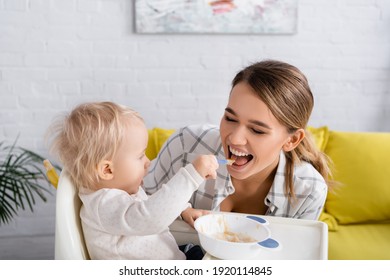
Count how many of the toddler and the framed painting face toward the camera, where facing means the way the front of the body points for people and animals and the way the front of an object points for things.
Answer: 1

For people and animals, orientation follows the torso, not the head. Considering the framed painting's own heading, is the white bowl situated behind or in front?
in front

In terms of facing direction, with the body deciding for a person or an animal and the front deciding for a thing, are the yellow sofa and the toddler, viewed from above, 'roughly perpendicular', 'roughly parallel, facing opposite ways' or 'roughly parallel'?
roughly perpendicular

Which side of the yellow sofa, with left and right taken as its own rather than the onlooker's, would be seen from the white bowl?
front

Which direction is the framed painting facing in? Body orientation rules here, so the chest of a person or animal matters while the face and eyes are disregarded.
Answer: toward the camera

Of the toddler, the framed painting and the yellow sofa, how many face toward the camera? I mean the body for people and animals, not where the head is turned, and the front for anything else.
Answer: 2

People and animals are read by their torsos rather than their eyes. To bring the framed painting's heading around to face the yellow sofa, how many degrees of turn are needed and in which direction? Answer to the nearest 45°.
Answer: approximately 45° to its left

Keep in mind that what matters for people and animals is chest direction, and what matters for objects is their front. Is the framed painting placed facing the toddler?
yes

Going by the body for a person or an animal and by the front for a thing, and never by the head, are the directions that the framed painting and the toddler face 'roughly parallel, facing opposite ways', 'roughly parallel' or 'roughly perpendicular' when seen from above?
roughly perpendicular

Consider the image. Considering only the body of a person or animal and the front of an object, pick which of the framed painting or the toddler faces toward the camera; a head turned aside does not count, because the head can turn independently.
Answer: the framed painting

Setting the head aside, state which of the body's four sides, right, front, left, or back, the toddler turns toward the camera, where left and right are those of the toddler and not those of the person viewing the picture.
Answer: right

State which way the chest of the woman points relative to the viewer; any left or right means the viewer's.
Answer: facing the viewer and to the left of the viewer

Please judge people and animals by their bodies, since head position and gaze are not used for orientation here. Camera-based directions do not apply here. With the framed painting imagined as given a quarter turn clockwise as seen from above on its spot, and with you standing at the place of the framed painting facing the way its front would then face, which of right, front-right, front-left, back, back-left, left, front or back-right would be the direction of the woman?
left

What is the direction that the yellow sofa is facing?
toward the camera

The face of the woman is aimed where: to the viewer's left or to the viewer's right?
to the viewer's left
